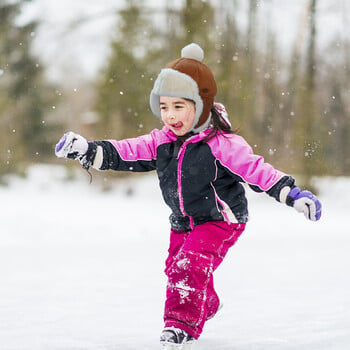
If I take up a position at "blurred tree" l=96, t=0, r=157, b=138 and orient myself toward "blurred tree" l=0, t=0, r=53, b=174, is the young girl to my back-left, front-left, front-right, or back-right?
back-left

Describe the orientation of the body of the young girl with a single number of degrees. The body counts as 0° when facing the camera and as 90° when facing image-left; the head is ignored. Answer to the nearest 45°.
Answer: approximately 45°

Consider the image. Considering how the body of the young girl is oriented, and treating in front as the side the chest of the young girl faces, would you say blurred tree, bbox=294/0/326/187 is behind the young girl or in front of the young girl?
behind

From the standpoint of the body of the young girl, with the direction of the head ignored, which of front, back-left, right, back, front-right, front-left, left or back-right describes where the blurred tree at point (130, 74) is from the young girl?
back-right

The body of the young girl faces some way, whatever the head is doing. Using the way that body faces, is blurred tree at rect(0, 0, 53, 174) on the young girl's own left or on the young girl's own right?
on the young girl's own right
